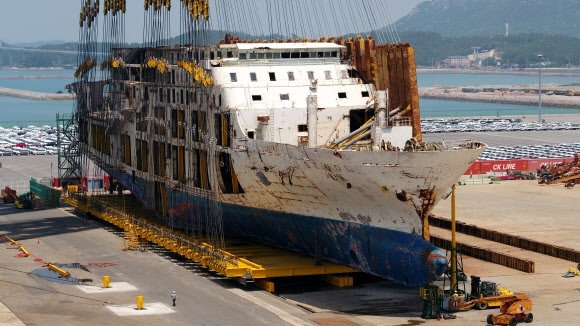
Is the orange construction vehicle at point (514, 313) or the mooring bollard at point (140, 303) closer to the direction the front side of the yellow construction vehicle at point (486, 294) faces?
the mooring bollard

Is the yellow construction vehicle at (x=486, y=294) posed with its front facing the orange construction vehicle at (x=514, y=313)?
no

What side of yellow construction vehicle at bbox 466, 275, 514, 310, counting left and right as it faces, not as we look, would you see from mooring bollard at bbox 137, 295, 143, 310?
front

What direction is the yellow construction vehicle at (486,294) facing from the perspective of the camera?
to the viewer's left
